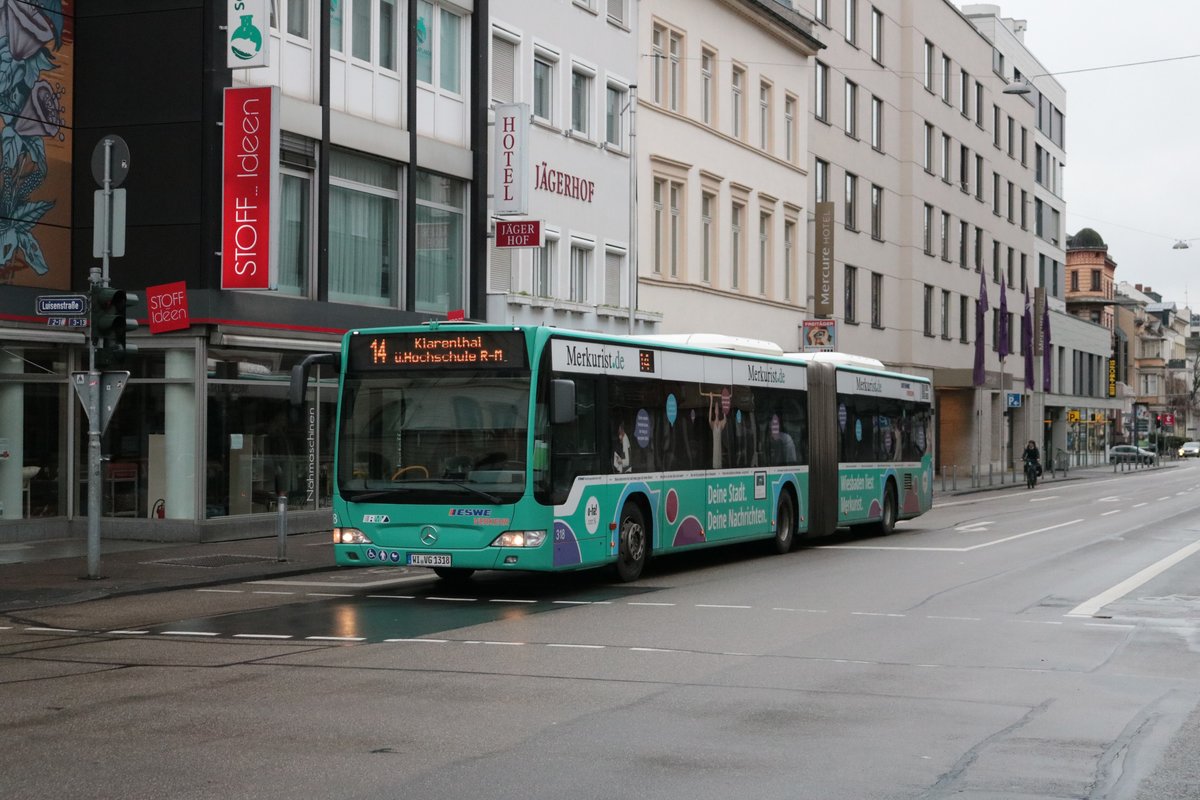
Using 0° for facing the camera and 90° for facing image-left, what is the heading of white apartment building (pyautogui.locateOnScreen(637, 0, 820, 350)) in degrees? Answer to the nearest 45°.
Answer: approximately 315°

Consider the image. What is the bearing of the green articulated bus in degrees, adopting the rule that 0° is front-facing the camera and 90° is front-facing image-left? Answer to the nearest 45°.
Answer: approximately 45°

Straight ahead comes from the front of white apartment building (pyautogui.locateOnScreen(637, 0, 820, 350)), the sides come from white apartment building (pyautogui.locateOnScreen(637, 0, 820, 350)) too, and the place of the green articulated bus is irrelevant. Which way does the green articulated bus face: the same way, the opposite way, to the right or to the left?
to the right

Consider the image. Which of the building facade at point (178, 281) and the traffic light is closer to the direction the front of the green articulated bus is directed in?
the traffic light

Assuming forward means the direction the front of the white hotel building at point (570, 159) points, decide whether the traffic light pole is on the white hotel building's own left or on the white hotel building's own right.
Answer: on the white hotel building's own right

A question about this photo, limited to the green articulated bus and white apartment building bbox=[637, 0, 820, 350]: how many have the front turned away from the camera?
0

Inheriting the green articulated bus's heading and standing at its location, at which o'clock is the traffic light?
The traffic light is roughly at 2 o'clock from the green articulated bus.

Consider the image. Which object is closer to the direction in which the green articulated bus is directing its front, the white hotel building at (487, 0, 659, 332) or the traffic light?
the traffic light

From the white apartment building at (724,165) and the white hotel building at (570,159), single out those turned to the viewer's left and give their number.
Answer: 0

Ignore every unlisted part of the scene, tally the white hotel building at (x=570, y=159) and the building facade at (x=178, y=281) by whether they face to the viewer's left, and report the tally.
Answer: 0

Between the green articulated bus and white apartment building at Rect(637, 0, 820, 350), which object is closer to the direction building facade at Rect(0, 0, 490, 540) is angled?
the green articulated bus

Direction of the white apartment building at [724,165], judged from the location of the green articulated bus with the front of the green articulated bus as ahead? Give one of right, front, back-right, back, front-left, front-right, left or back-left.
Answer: back-right

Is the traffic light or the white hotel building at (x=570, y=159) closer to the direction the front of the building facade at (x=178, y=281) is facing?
the traffic light

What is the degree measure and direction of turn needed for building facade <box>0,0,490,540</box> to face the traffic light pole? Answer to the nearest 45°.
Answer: approximately 45° to its right
